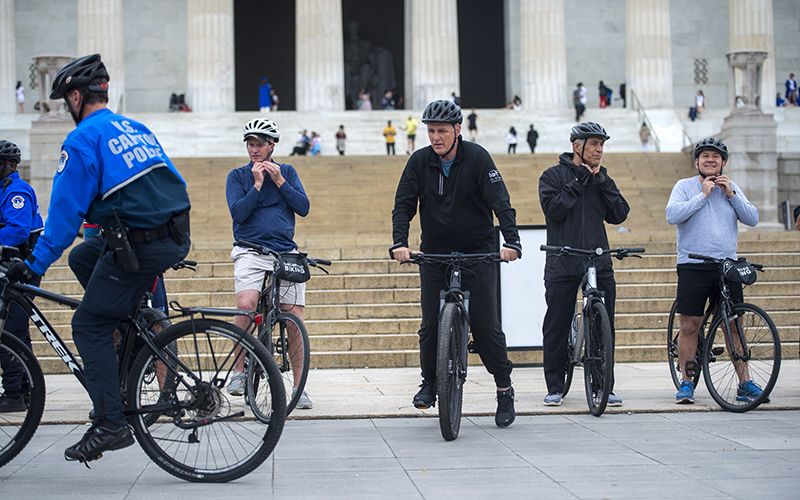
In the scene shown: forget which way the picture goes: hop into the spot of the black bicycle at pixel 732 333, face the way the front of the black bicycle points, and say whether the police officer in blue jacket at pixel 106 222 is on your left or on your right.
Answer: on your right

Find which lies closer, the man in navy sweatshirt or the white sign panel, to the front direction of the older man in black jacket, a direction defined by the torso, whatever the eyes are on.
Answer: the man in navy sweatshirt

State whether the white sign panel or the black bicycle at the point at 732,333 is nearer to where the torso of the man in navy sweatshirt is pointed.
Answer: the black bicycle

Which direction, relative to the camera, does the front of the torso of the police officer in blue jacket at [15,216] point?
to the viewer's left

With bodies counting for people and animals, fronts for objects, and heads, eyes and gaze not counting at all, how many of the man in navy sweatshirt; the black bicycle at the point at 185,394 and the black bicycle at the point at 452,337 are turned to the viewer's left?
1

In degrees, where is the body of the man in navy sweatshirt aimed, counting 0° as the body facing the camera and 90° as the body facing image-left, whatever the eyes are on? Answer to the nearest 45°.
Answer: approximately 0°

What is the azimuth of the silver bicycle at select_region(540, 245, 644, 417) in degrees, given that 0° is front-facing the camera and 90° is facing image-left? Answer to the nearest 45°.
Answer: approximately 0°

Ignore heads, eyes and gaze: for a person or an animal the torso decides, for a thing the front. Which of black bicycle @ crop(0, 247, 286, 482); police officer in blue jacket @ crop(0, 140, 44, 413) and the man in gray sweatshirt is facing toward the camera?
the man in gray sweatshirt

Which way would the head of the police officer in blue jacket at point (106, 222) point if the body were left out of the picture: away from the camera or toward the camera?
away from the camera

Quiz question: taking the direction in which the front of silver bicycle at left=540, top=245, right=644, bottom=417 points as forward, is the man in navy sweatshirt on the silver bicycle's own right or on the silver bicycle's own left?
on the silver bicycle's own right

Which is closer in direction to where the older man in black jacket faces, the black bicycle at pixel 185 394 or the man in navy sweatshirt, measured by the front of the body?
the black bicycle

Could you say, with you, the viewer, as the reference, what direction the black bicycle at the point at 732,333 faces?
facing the viewer and to the right of the viewer

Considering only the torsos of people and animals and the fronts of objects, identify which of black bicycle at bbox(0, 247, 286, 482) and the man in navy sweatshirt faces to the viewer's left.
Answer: the black bicycle
